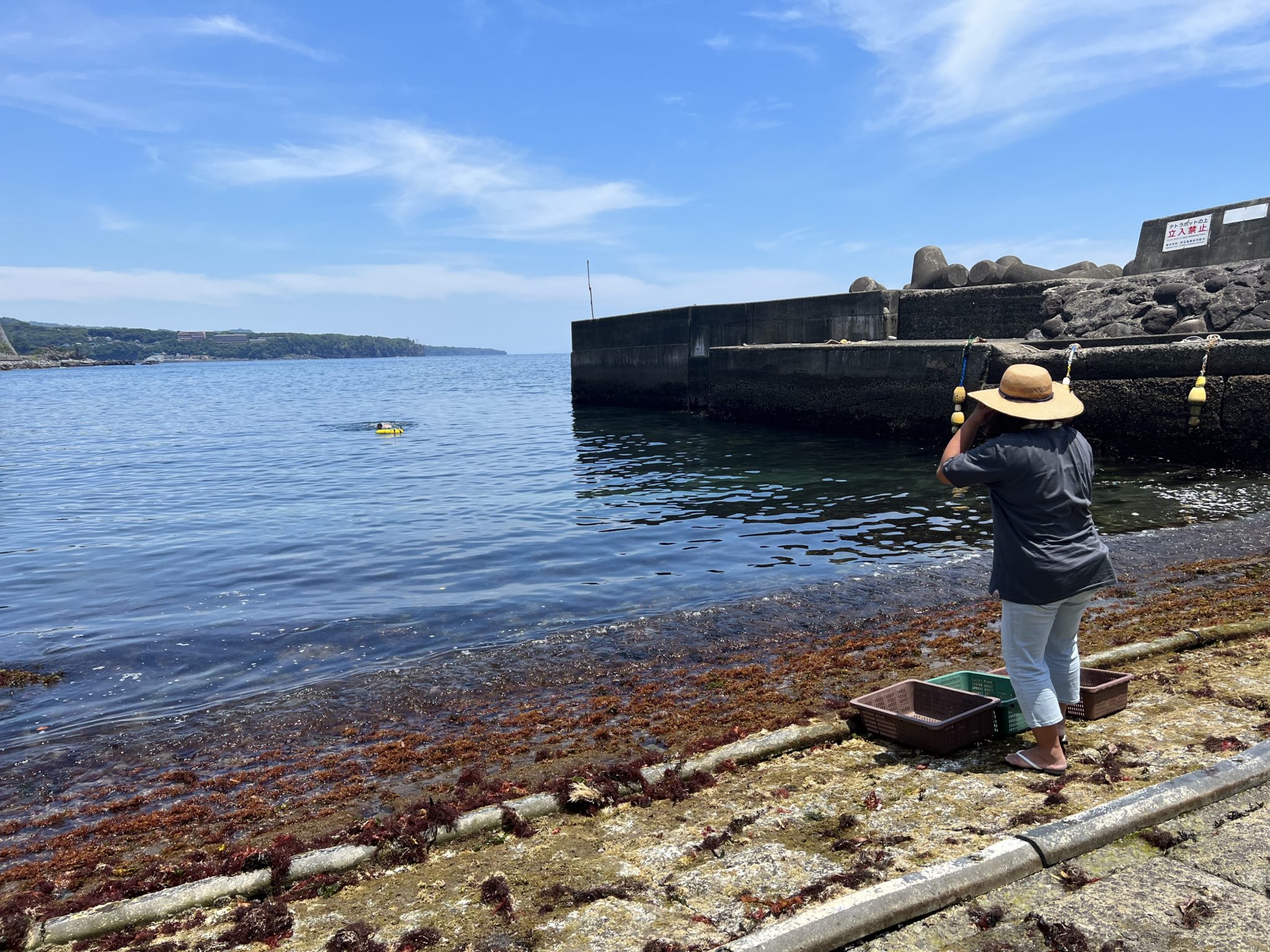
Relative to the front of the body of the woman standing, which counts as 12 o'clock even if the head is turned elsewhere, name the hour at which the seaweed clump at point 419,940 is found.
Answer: The seaweed clump is roughly at 9 o'clock from the woman standing.

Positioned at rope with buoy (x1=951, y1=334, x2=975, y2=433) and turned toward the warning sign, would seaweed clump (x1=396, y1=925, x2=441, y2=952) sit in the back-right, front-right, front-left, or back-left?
back-right

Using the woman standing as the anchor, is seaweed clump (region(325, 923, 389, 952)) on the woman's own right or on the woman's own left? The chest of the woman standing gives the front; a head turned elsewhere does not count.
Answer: on the woman's own left

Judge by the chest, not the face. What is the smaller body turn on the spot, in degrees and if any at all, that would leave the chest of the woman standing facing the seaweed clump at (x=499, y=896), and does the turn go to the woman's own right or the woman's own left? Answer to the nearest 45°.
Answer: approximately 90° to the woman's own left

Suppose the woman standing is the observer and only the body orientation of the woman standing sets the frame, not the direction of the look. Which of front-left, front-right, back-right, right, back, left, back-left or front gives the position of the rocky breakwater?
front-right

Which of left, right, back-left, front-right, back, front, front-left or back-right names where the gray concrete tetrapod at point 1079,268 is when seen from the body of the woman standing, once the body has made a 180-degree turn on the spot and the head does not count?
back-left

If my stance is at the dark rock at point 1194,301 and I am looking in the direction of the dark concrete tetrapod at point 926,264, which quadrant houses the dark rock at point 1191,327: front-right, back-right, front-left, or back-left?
back-left

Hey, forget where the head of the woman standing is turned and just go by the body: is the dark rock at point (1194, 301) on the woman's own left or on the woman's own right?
on the woman's own right

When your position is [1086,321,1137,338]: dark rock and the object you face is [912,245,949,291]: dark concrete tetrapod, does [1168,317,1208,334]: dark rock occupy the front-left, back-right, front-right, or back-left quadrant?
back-right

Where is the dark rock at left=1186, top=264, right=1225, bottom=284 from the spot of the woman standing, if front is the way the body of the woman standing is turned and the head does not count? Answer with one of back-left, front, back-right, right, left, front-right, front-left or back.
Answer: front-right

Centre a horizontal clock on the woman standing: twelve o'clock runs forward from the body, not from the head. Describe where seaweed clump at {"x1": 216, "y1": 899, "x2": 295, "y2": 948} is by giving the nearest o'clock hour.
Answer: The seaweed clump is roughly at 9 o'clock from the woman standing.

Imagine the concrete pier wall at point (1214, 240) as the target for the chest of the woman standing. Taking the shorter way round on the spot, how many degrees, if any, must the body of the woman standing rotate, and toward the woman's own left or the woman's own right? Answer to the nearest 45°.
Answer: approximately 45° to the woman's own right

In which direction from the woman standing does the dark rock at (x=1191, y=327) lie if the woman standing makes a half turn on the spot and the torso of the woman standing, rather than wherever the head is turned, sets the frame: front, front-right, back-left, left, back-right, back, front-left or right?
back-left

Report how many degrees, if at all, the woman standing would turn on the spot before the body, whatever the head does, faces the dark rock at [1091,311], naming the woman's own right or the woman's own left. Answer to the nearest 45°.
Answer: approximately 45° to the woman's own right

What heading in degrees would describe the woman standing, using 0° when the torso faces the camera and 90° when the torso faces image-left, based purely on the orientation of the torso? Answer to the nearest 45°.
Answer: approximately 135°

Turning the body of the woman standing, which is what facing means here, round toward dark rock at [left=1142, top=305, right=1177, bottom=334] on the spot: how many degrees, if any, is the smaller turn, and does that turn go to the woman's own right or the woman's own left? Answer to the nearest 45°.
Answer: approximately 45° to the woman's own right
